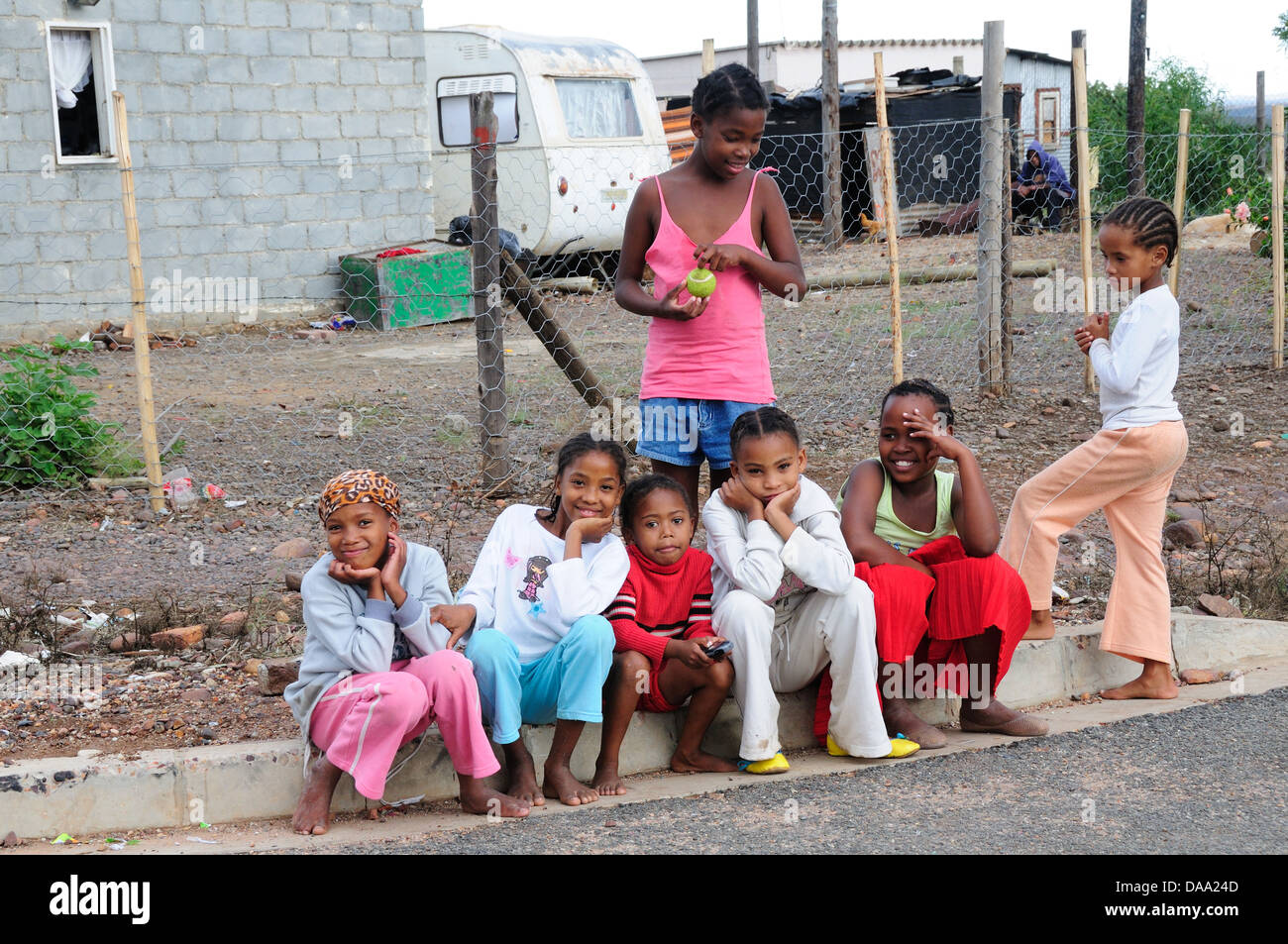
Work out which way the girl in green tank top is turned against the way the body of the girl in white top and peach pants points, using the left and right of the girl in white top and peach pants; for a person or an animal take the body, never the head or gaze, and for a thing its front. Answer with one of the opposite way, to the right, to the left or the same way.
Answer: to the left

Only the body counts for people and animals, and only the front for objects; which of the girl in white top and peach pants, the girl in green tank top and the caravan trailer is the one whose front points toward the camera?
the girl in green tank top

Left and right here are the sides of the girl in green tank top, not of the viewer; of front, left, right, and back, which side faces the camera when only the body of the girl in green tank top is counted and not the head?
front

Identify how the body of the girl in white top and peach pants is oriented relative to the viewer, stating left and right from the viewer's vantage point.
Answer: facing to the left of the viewer

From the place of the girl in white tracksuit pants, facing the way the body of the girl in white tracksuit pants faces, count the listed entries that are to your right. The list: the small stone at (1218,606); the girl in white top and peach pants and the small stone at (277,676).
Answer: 1

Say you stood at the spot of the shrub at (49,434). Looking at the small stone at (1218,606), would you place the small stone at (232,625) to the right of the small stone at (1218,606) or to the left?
right

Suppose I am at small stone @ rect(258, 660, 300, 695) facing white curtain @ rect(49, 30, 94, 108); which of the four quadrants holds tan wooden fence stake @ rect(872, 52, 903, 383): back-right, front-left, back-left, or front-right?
front-right

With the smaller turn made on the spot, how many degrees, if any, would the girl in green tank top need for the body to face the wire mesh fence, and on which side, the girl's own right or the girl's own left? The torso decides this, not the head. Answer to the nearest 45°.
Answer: approximately 135° to the girl's own right

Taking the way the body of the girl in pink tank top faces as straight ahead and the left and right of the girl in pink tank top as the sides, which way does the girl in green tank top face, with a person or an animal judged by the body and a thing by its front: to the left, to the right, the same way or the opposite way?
the same way

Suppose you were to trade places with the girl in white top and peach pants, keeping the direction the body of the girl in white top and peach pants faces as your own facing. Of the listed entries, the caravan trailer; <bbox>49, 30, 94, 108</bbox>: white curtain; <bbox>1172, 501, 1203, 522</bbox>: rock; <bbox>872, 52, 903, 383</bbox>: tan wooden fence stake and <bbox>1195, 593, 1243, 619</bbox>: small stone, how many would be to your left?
0

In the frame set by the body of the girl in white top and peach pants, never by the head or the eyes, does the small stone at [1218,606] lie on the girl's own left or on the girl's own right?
on the girl's own right

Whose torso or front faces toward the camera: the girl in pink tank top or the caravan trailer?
the girl in pink tank top

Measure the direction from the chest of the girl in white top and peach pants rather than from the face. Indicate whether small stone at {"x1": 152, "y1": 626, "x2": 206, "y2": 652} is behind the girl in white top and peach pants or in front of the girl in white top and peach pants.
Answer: in front

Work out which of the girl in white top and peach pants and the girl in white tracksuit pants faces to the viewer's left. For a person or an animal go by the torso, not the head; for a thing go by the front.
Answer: the girl in white top and peach pants

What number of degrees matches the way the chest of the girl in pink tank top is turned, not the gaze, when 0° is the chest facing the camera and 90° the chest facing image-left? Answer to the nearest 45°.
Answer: approximately 0°

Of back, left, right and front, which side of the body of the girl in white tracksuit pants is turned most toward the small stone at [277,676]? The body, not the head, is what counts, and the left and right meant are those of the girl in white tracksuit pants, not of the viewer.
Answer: right

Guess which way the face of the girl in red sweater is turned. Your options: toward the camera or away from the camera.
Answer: toward the camera
